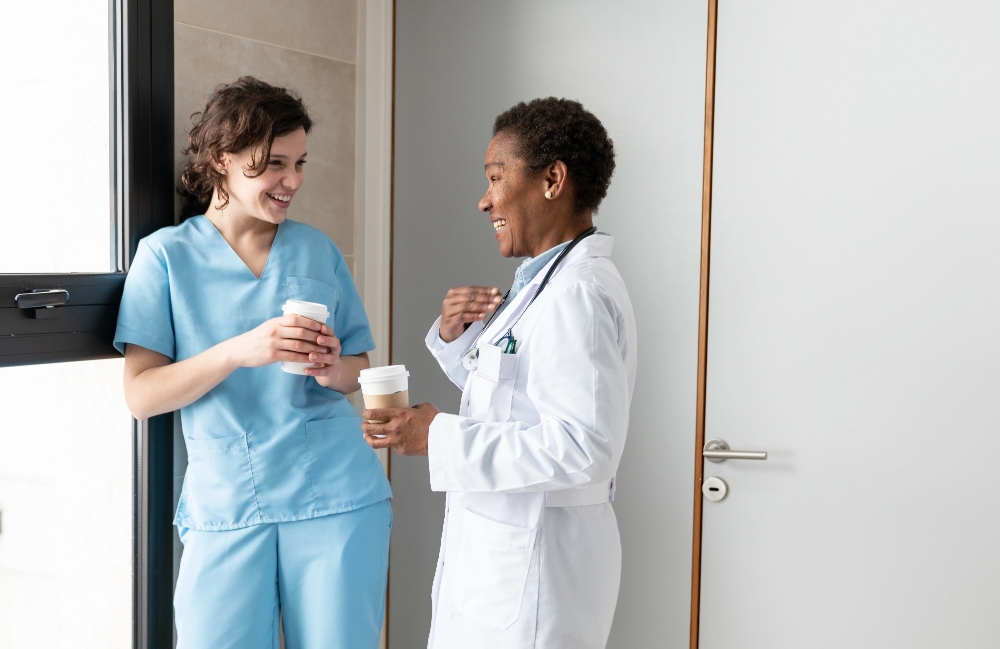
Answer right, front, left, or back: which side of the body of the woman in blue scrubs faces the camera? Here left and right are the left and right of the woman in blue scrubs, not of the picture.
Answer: front

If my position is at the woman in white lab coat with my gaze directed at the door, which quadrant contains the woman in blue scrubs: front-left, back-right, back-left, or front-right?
back-left

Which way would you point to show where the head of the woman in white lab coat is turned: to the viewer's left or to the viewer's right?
to the viewer's left

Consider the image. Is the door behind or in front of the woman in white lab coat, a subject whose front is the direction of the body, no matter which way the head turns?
behind

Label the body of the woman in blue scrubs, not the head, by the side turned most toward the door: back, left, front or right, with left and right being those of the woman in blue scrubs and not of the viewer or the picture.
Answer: left

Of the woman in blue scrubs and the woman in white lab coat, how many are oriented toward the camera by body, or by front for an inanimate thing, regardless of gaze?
1

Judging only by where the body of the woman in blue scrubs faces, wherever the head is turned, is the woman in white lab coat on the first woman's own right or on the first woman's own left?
on the first woman's own left

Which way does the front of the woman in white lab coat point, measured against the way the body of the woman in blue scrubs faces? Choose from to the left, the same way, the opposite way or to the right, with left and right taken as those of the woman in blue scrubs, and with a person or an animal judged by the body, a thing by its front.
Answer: to the right

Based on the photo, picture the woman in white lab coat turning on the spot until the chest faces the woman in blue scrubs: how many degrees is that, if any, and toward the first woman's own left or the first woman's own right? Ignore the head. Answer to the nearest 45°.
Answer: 0° — they already face them

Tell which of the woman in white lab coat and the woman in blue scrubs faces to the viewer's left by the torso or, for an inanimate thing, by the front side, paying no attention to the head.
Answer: the woman in white lab coat

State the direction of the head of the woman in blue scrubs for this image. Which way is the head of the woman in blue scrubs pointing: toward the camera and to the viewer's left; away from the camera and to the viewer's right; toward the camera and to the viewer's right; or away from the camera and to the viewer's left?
toward the camera and to the viewer's right

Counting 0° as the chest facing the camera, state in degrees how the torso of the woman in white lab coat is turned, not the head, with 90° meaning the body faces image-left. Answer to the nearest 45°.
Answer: approximately 90°

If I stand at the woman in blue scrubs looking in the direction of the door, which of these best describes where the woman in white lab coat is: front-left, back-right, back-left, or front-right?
front-right
